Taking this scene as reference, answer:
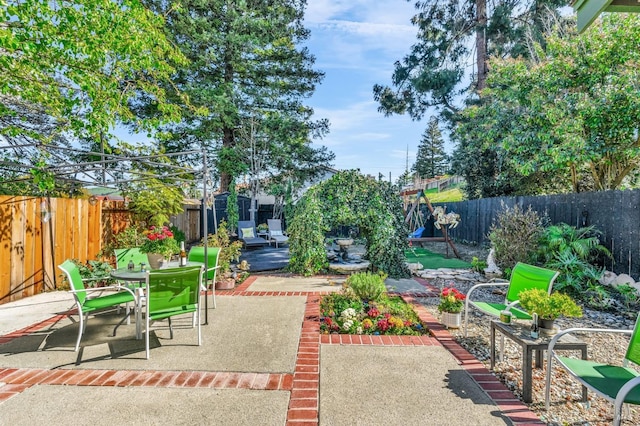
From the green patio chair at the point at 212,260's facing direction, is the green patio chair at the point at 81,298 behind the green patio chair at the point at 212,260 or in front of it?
in front

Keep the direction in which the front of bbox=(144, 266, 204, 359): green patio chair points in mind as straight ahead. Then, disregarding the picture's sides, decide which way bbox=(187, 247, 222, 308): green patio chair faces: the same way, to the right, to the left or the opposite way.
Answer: to the left

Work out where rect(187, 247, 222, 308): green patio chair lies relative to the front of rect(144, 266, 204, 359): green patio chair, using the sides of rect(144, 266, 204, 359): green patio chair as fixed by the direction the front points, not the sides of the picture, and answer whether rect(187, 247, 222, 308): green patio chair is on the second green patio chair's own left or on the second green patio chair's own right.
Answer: on the second green patio chair's own right

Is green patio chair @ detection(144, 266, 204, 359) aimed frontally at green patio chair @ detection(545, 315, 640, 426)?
no

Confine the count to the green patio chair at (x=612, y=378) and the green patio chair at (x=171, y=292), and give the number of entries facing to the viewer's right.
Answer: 0

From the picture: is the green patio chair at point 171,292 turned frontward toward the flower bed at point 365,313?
no

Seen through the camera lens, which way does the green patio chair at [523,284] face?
facing the viewer and to the left of the viewer

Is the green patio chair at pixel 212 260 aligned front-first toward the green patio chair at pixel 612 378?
no

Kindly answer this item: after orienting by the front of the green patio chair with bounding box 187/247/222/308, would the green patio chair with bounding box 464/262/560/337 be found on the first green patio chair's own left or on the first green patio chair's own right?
on the first green patio chair's own left

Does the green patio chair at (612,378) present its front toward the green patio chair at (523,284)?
no

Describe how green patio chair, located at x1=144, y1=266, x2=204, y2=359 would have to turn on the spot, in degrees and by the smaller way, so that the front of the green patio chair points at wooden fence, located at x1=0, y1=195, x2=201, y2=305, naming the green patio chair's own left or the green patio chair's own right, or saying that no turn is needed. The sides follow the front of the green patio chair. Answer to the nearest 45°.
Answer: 0° — it already faces it

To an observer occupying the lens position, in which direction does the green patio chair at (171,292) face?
facing away from the viewer and to the left of the viewer

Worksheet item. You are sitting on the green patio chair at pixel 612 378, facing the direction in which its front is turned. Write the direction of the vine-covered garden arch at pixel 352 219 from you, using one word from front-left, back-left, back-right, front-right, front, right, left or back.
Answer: right

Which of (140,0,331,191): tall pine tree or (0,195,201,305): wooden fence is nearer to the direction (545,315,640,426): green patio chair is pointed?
the wooden fence

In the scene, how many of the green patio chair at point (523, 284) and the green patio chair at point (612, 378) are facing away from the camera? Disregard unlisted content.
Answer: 0

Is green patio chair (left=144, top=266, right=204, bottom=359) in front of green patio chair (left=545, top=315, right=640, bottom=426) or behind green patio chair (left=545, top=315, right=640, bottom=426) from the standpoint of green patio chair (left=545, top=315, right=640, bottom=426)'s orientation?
in front

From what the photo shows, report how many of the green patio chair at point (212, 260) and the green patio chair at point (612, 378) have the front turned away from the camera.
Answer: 0
